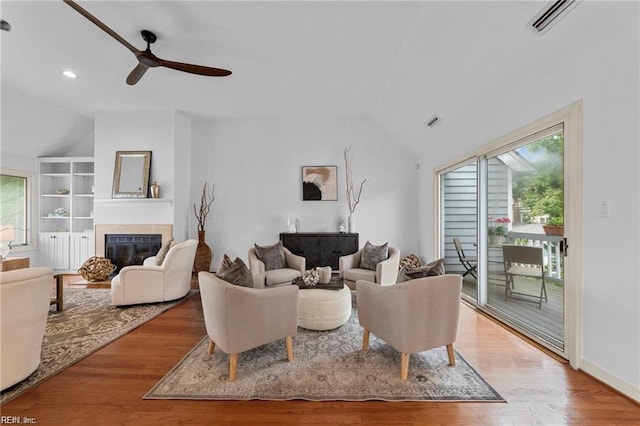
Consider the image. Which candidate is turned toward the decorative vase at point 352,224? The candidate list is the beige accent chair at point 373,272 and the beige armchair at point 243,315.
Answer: the beige armchair

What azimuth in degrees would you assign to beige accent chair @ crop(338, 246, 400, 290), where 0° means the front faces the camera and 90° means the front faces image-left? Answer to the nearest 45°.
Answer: approximately 45°

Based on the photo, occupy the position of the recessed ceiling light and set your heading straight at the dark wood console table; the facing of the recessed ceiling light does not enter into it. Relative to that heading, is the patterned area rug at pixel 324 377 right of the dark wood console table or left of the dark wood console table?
right

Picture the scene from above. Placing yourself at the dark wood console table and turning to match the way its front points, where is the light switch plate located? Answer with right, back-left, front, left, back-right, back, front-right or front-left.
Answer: front-left

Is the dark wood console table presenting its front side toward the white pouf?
yes

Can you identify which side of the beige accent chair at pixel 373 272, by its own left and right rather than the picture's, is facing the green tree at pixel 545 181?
left

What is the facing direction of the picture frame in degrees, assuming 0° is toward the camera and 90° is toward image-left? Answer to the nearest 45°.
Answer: approximately 0°

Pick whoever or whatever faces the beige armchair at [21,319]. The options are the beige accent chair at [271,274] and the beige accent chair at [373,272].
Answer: the beige accent chair at [373,272]

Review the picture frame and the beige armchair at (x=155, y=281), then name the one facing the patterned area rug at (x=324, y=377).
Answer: the picture frame
